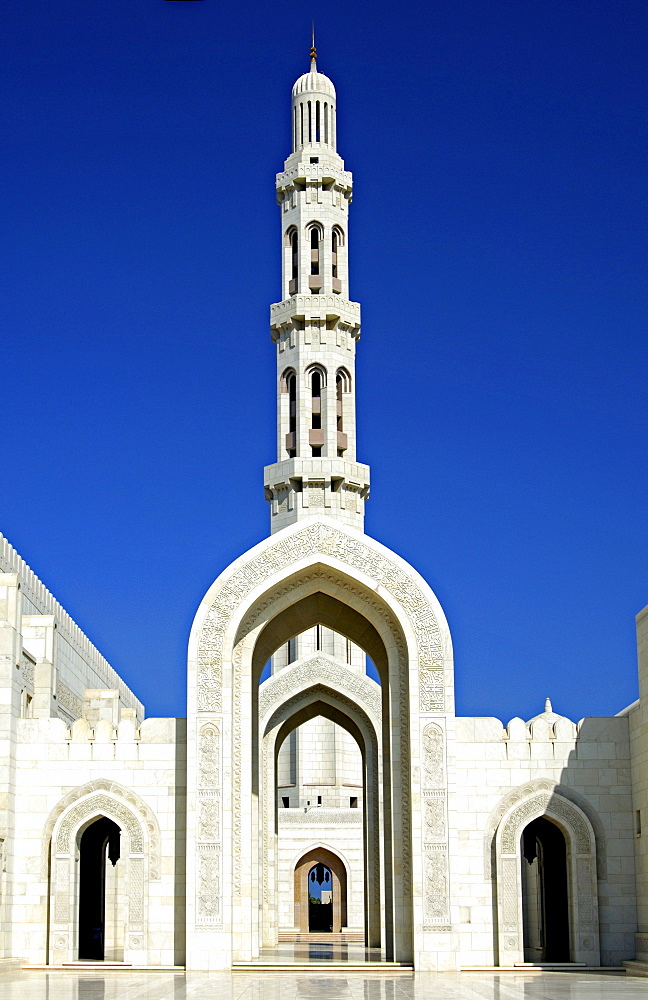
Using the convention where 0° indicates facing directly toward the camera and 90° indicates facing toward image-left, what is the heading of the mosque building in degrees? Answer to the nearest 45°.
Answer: approximately 0°
